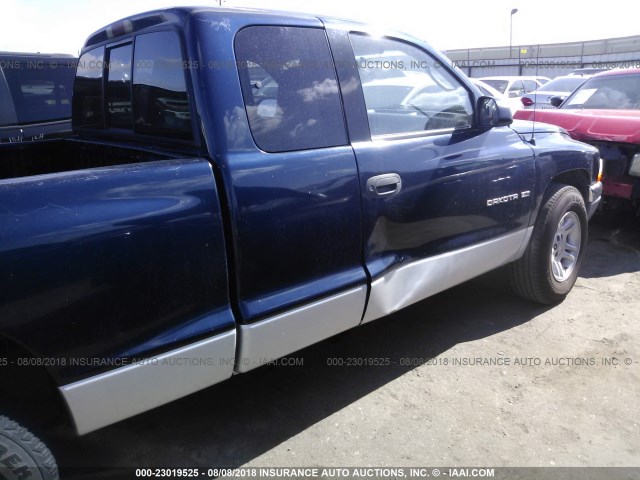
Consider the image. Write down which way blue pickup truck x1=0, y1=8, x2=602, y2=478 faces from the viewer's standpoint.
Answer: facing away from the viewer and to the right of the viewer

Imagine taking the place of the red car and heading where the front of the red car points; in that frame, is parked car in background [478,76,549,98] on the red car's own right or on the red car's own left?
on the red car's own right

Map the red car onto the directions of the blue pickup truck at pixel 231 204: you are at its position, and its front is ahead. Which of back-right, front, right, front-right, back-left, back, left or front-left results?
front

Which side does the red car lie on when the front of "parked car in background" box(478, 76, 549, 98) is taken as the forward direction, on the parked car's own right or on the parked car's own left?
on the parked car's own left

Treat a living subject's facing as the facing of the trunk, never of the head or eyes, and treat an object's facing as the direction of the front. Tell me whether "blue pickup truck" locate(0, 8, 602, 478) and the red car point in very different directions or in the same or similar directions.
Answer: very different directions

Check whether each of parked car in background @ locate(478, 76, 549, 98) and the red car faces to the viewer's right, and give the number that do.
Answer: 0

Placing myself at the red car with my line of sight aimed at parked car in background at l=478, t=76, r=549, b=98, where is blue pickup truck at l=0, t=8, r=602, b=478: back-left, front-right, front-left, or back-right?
back-left

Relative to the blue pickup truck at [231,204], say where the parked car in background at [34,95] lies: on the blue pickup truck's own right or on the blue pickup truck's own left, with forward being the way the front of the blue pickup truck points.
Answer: on the blue pickup truck's own left

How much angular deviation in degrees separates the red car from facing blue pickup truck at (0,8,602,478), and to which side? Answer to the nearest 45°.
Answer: approximately 45° to its left

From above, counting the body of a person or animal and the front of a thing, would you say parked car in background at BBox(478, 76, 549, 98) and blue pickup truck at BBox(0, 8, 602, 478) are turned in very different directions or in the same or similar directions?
very different directions

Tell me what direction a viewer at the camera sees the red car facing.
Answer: facing the viewer and to the left of the viewer
